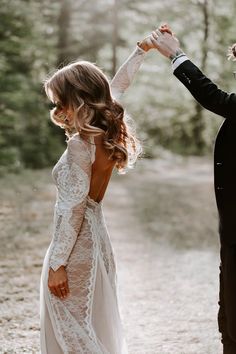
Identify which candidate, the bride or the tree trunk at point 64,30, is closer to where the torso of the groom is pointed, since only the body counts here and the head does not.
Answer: the bride

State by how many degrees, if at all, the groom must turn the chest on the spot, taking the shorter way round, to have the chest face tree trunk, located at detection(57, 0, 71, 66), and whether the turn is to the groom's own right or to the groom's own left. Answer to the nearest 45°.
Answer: approximately 90° to the groom's own right

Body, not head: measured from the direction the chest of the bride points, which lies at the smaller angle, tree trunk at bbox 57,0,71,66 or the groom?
the tree trunk

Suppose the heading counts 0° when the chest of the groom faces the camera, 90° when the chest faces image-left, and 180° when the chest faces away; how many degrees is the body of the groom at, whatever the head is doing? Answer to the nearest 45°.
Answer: approximately 90°
